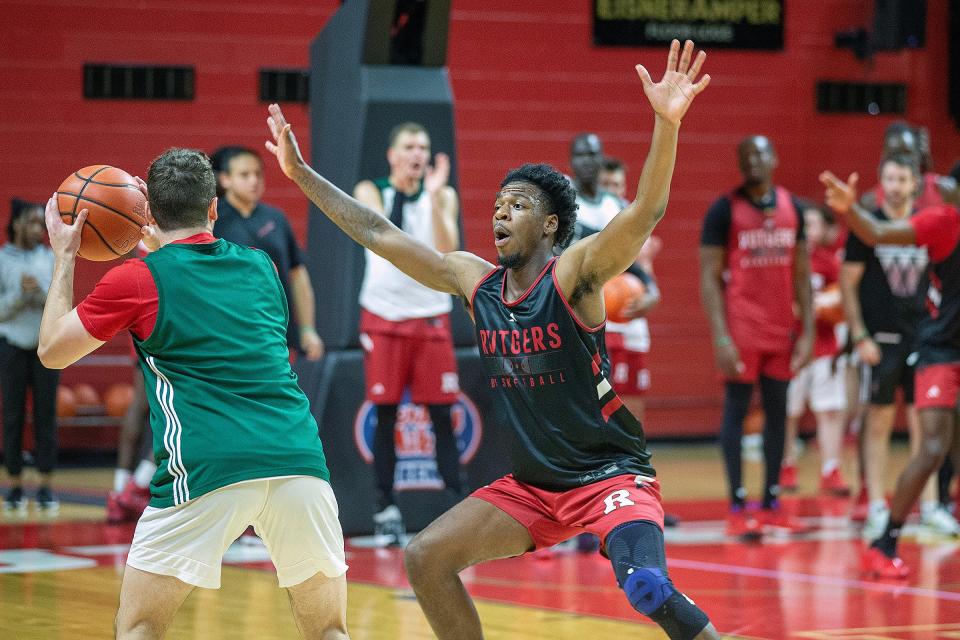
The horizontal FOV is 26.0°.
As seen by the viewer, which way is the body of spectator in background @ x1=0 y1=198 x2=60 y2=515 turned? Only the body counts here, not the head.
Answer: toward the camera

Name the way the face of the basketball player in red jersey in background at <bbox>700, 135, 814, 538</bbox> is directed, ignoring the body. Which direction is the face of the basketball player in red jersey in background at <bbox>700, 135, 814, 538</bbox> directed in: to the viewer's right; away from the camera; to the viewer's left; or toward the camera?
toward the camera

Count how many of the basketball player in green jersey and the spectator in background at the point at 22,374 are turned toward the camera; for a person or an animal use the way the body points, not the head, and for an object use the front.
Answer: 1

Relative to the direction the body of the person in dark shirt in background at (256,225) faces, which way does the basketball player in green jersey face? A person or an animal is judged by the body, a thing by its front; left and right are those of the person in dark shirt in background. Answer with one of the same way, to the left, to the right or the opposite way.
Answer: the opposite way

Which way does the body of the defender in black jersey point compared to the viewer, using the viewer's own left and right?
facing the viewer and to the left of the viewer

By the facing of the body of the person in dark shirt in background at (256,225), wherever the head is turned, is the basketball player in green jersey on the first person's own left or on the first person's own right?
on the first person's own right

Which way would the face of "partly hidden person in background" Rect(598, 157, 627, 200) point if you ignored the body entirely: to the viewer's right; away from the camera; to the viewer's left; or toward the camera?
toward the camera

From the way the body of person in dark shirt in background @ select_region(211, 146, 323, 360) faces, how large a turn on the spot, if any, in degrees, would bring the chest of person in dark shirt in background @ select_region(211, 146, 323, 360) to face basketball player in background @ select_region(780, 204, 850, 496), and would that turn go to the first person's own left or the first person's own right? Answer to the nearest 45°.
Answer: approximately 90° to the first person's own left

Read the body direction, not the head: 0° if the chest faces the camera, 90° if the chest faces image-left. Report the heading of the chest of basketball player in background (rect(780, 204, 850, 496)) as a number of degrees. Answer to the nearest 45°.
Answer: approximately 45°

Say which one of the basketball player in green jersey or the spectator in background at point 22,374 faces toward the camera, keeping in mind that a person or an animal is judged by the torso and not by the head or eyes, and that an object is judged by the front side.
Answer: the spectator in background
